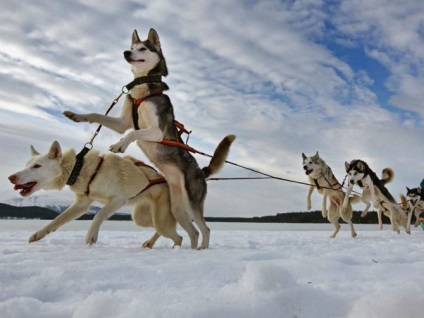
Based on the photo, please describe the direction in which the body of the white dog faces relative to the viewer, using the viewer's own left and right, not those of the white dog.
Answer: facing to the left of the viewer

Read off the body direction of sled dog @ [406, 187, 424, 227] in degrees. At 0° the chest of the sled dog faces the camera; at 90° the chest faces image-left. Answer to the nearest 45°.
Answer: approximately 45°

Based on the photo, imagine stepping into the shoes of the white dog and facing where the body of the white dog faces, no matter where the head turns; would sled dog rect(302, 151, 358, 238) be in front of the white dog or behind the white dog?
behind

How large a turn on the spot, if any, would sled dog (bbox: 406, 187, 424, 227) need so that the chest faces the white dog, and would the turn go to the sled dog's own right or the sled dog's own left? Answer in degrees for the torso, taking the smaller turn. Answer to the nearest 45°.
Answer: approximately 45° to the sled dog's own left
